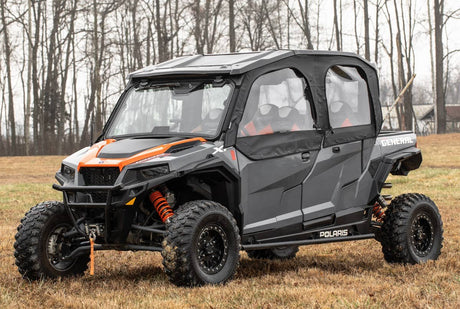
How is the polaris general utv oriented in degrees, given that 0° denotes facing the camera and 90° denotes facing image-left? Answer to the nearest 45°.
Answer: approximately 45°

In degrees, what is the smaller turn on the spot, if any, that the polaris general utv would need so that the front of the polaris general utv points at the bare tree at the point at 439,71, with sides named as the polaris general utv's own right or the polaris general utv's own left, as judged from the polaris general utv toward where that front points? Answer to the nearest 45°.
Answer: approximately 135° to the polaris general utv's own right
